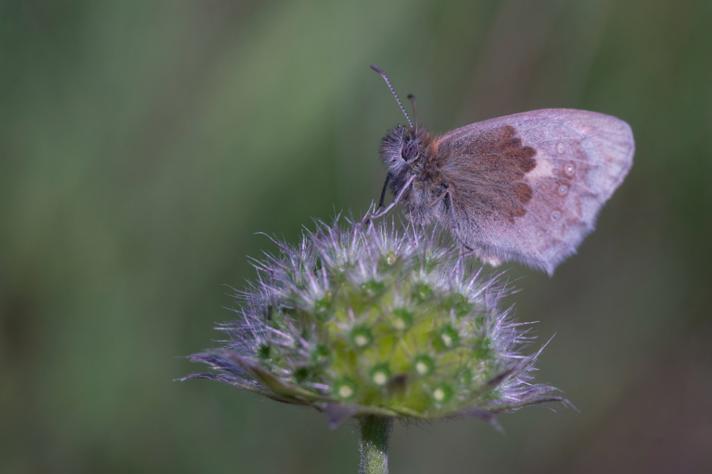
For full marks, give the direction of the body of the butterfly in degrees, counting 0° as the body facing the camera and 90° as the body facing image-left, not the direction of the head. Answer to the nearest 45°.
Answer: approximately 90°
